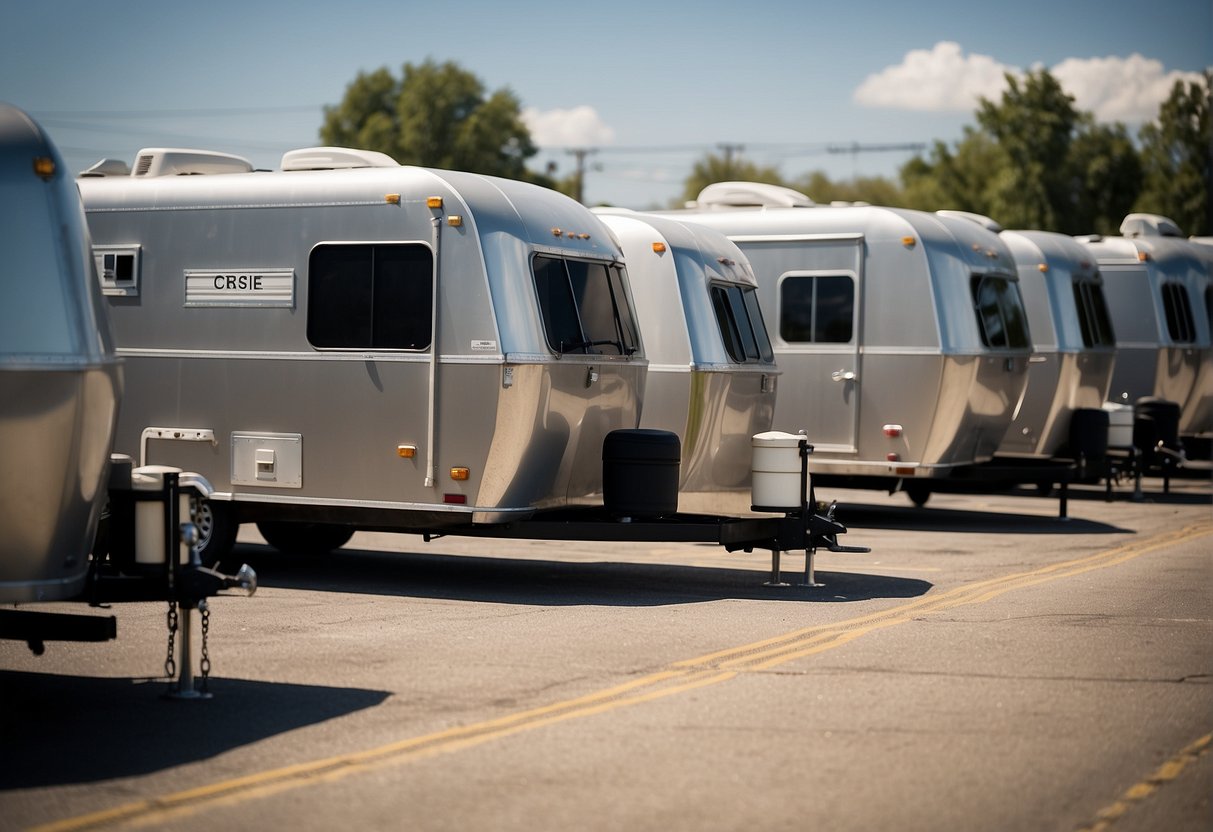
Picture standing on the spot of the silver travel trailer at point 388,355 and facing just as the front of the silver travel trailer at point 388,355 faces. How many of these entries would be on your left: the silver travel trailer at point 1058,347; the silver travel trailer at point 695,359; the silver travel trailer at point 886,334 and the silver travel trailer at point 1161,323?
4

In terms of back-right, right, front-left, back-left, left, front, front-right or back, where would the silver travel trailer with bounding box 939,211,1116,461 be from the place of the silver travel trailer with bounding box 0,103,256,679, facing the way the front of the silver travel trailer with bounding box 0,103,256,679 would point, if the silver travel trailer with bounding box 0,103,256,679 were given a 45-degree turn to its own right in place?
left

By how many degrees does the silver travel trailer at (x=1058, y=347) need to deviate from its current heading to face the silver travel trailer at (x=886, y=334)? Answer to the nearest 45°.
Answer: approximately 90° to its right

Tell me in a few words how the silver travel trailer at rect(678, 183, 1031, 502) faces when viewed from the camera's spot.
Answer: facing the viewer and to the right of the viewer

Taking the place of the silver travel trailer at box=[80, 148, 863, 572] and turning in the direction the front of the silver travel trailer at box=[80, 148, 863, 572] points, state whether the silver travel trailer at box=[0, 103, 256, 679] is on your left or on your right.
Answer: on your right

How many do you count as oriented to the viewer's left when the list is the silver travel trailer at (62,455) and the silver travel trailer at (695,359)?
0

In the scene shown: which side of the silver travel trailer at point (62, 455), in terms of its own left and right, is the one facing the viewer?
right

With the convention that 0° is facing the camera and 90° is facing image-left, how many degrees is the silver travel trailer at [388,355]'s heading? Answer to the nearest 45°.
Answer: approximately 315°

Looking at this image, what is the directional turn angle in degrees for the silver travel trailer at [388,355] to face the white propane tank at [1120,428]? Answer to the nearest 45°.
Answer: approximately 90° to its left

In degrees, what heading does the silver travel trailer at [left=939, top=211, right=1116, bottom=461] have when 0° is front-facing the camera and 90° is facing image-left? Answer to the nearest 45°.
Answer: approximately 315°
